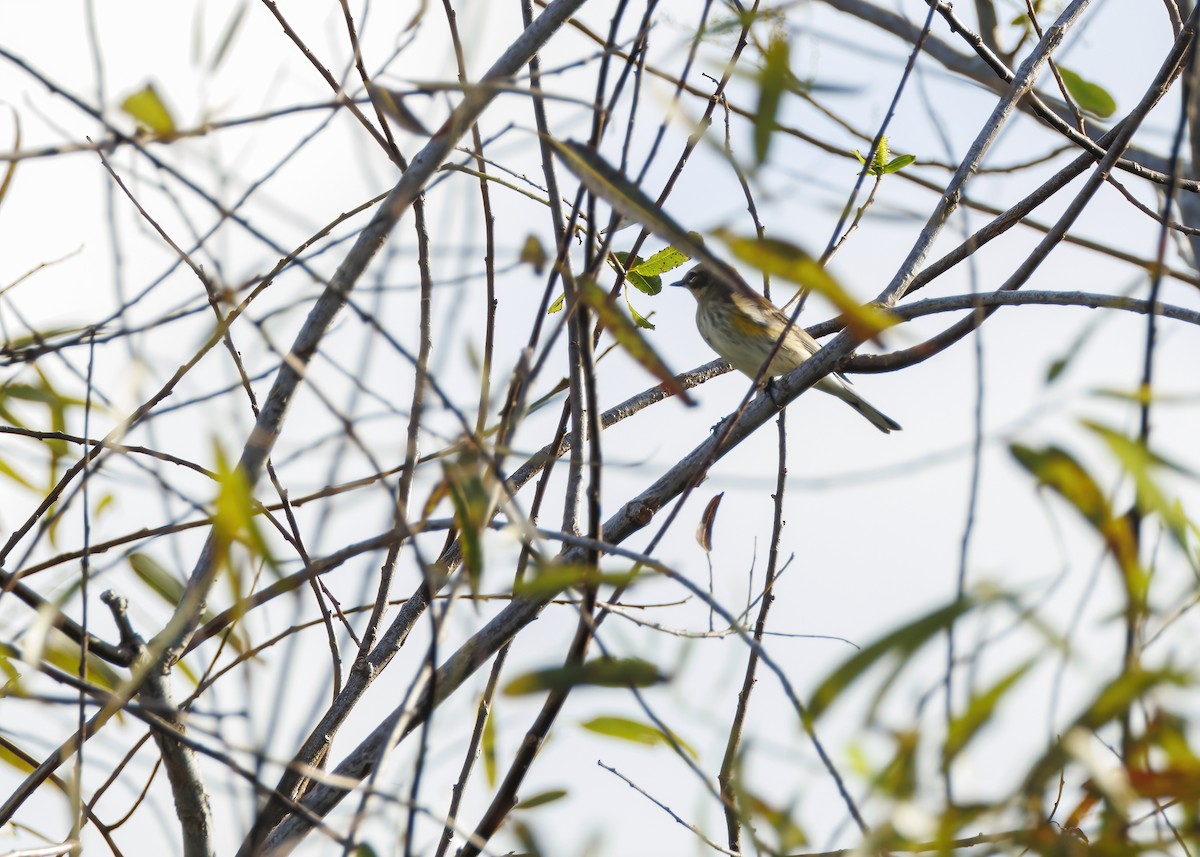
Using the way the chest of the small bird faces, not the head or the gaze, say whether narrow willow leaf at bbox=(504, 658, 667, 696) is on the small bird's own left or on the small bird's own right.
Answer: on the small bird's own left

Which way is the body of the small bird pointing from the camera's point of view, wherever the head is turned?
to the viewer's left

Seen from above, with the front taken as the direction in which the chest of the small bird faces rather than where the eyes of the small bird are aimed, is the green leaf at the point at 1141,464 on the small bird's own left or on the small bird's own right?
on the small bird's own left

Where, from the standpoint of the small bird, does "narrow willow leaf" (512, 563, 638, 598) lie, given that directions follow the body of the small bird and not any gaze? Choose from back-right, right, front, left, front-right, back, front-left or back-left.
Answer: left

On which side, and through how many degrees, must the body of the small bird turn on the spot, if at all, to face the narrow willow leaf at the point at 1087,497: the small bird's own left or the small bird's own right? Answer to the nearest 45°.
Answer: approximately 90° to the small bird's own left

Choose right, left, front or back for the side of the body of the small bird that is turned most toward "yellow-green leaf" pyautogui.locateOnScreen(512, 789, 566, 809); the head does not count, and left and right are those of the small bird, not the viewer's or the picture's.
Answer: front
